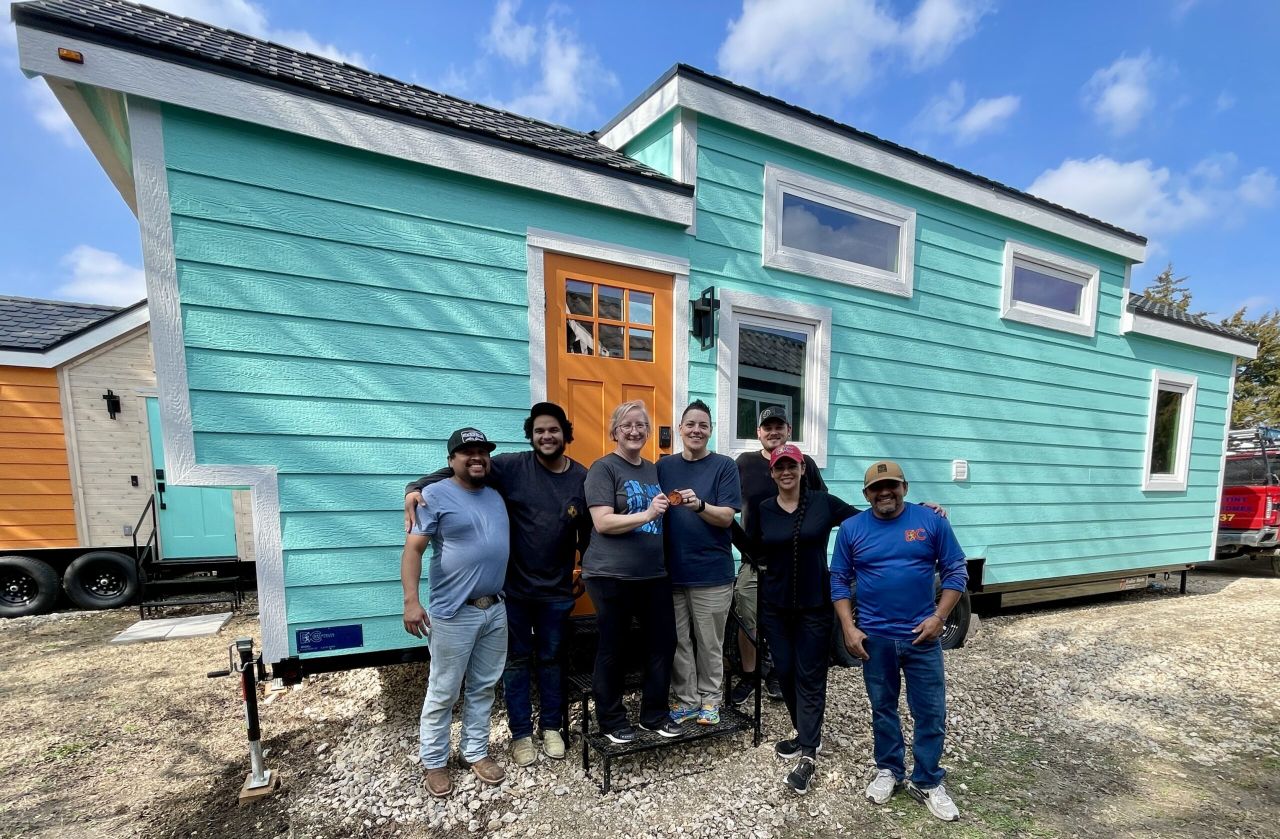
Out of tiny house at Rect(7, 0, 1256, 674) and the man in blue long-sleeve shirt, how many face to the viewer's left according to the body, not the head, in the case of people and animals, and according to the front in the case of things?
0

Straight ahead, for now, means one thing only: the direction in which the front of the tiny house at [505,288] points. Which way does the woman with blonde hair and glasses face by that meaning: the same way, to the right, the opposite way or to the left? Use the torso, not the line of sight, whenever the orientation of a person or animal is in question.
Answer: the same way

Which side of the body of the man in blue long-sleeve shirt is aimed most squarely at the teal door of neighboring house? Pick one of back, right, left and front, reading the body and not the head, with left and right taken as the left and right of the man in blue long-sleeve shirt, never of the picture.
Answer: right

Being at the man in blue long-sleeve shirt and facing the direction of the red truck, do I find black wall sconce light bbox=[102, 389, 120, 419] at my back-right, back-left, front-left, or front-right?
back-left

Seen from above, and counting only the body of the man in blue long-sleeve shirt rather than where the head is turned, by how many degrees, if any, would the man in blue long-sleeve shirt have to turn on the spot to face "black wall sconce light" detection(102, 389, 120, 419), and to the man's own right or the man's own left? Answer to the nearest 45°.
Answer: approximately 90° to the man's own right

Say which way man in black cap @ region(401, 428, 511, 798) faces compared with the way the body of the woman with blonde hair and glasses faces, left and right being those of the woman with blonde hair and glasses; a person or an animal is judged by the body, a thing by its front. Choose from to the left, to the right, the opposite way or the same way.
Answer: the same way

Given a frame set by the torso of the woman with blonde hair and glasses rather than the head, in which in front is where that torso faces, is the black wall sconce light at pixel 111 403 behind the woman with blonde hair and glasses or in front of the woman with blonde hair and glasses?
behind

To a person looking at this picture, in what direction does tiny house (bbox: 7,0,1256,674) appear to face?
facing the viewer and to the right of the viewer

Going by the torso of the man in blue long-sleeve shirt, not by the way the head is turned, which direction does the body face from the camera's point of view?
toward the camera

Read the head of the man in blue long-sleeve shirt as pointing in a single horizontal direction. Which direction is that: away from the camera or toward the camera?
toward the camera

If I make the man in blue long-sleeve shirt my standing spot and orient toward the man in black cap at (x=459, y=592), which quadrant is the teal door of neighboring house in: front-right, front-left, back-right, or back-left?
front-right

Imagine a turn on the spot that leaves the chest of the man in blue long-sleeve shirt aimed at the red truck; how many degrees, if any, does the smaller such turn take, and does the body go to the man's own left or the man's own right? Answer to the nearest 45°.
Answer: approximately 135° to the man's own left

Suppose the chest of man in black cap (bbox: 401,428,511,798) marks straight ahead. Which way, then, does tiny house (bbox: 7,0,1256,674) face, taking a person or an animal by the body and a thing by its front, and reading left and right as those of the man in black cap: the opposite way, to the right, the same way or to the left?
the same way
